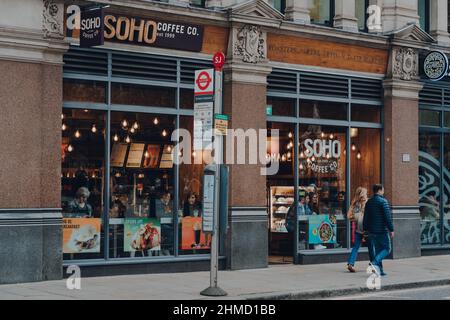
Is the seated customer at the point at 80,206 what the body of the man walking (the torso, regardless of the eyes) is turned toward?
no

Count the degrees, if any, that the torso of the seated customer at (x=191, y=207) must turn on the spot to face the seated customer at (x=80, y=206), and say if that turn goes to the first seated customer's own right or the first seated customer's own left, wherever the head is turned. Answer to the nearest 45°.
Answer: approximately 45° to the first seated customer's own right

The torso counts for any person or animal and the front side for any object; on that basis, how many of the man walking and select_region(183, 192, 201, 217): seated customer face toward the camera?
1

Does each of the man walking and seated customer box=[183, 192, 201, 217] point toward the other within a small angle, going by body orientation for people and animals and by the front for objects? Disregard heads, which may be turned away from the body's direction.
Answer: no

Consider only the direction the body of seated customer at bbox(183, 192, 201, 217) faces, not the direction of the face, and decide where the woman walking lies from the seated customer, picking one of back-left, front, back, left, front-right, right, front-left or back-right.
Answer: left

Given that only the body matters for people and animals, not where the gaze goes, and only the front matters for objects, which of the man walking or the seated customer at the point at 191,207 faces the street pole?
the seated customer

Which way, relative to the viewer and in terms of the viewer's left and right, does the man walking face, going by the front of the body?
facing away from the viewer and to the right of the viewer

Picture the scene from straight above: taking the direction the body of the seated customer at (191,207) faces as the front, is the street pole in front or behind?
in front

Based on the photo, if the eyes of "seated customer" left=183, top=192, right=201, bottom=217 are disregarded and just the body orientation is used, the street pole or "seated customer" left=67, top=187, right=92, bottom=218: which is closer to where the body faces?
the street pole

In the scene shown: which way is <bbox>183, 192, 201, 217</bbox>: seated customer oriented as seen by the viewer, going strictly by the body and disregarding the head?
toward the camera

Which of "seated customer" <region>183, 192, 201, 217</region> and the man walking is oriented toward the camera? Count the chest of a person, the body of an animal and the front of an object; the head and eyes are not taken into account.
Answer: the seated customer

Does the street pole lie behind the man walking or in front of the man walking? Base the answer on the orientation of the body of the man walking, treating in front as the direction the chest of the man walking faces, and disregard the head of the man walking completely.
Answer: behind
